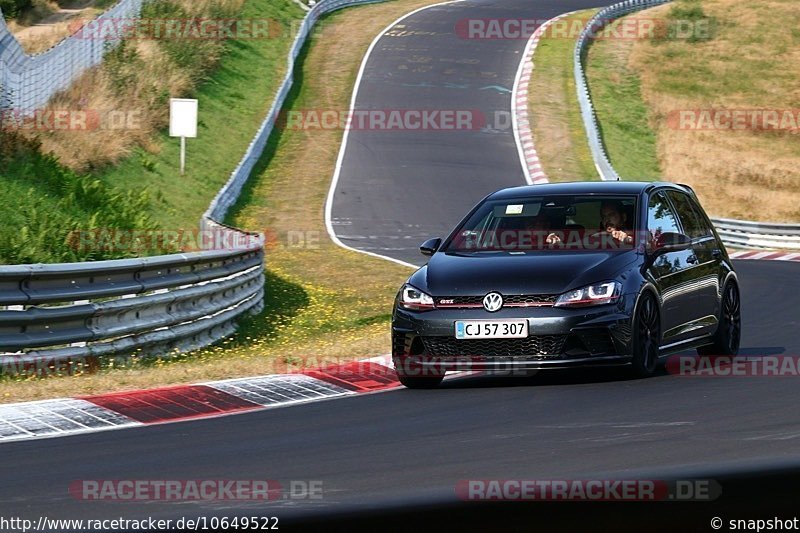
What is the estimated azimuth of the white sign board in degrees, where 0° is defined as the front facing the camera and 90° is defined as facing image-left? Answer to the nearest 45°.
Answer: approximately 0°

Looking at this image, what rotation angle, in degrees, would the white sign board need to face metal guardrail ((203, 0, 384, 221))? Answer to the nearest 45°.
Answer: approximately 180°

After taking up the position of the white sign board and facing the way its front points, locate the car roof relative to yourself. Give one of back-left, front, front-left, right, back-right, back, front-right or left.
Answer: front

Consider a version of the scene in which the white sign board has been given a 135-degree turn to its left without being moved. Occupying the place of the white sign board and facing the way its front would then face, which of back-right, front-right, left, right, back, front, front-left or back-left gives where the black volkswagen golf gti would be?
back-right

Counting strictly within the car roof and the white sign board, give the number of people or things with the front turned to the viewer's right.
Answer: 0

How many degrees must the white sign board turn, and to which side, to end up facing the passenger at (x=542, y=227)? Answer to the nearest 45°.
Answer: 0° — it already faces them

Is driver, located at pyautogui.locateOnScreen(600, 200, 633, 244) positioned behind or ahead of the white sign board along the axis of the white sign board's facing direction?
ahead
